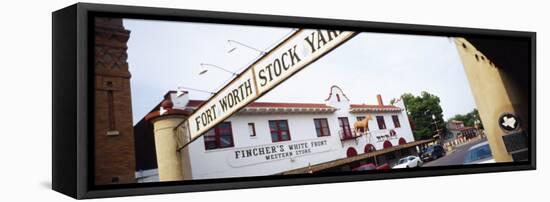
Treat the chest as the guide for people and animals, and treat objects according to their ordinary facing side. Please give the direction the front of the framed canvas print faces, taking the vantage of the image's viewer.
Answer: facing the viewer and to the right of the viewer
